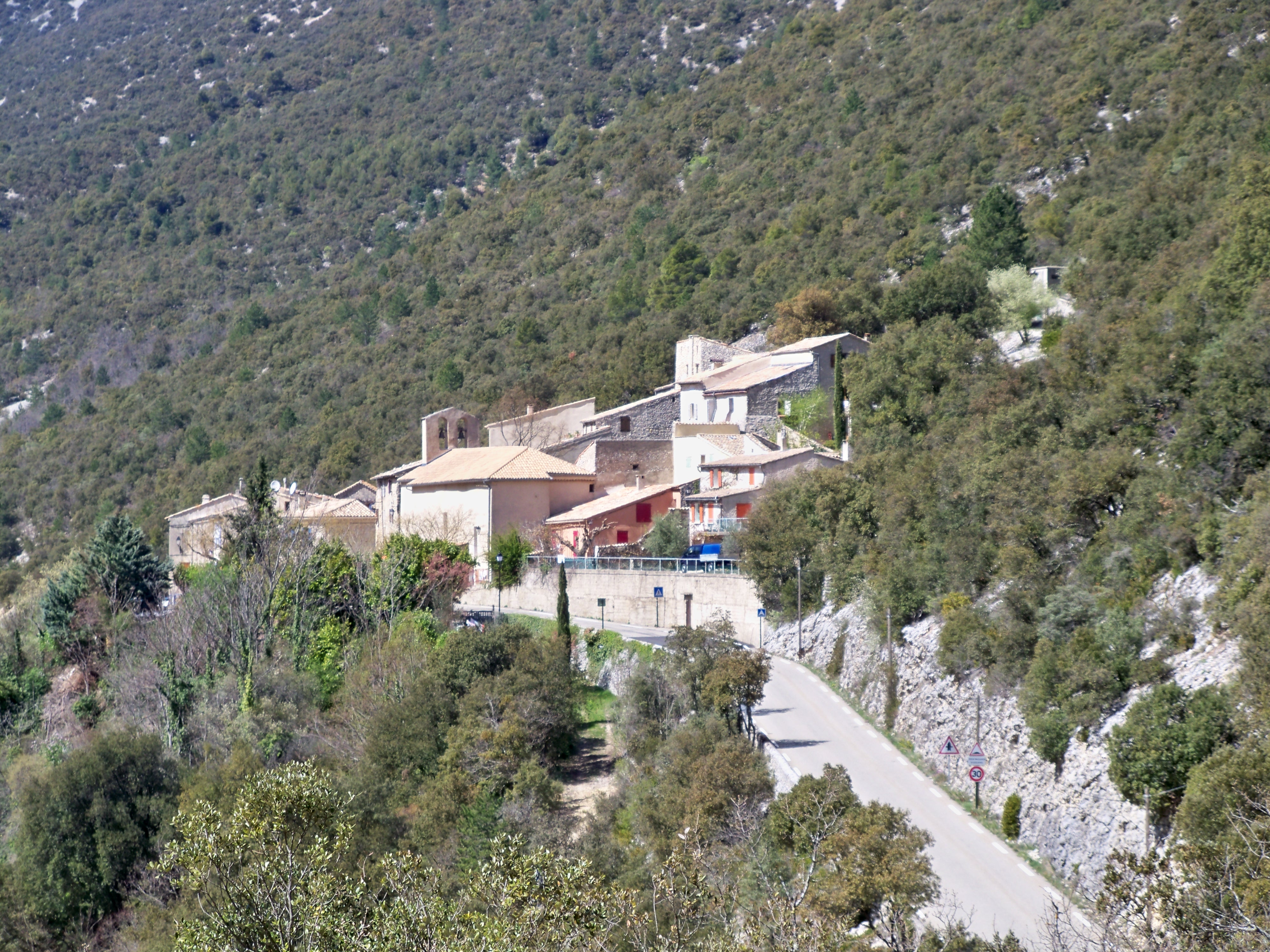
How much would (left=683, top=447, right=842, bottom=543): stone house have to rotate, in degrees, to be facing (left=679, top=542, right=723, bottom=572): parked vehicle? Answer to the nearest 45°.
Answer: approximately 45° to its left

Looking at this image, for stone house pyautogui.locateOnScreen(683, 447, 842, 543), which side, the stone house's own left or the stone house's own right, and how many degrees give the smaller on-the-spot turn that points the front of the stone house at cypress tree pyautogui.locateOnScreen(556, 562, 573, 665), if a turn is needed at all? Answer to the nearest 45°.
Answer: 0° — it already faces it

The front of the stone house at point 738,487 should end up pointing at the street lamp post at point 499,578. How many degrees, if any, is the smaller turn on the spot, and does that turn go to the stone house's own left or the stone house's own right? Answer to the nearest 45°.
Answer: approximately 45° to the stone house's own right

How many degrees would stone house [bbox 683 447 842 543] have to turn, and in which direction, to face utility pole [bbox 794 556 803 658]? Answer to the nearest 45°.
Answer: approximately 45° to its left

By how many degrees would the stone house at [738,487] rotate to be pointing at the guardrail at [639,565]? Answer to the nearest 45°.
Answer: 0° — it already faces it

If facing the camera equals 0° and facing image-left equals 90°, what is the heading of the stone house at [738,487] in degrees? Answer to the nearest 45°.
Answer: approximately 45°

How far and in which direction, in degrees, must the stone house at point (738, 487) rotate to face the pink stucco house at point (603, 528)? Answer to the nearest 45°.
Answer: approximately 90° to its right

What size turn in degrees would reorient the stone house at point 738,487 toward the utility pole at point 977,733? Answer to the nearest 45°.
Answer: approximately 45° to its left
